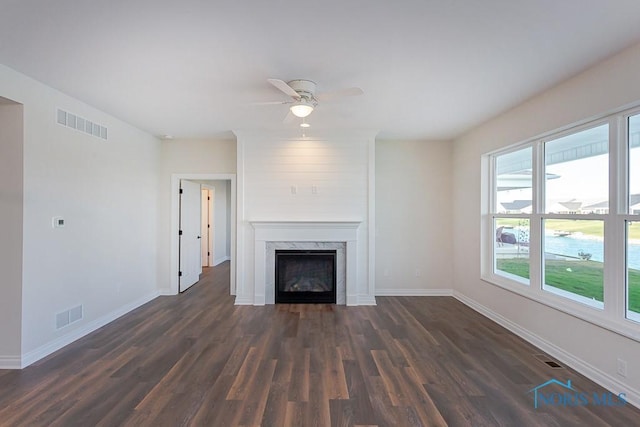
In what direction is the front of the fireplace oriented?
toward the camera

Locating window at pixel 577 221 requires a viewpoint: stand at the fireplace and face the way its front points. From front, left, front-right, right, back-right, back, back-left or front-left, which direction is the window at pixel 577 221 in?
front-left

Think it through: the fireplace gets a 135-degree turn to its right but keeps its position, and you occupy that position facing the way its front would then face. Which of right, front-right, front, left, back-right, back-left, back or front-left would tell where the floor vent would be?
back

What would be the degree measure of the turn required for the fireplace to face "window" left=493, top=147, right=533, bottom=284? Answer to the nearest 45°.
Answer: approximately 90° to its left

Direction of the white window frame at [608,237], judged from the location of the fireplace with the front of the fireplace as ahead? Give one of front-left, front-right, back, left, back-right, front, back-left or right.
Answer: front-left

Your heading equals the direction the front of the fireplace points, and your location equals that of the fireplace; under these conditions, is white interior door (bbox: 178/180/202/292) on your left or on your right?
on your right

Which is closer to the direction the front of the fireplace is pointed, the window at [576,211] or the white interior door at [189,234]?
the window

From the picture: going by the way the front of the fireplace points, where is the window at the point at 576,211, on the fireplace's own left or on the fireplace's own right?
on the fireplace's own left
